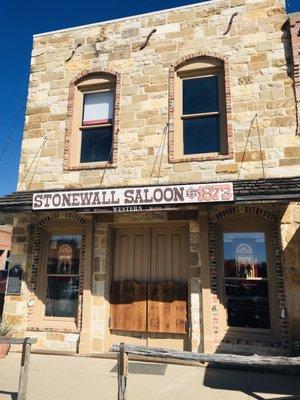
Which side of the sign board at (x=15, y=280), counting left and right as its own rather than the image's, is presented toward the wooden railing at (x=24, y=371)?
front

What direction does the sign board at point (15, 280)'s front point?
toward the camera

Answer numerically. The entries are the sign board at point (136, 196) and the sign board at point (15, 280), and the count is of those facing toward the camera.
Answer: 2

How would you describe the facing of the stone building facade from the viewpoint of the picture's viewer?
facing the viewer

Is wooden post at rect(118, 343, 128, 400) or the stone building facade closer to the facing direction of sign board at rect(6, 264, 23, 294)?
the wooden post

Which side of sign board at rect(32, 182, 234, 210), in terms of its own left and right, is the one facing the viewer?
front
